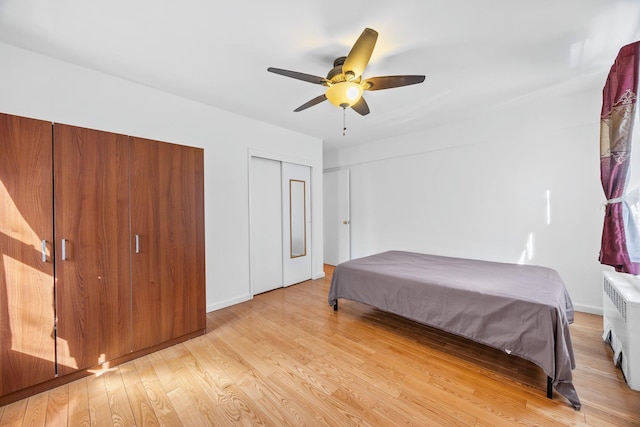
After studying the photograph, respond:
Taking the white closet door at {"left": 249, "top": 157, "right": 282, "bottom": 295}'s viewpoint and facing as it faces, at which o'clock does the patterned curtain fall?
The patterned curtain is roughly at 12 o'clock from the white closet door.

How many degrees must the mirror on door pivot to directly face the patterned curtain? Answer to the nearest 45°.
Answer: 0° — it already faces it

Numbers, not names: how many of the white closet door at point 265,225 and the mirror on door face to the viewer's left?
0

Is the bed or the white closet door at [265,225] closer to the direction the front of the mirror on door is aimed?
the bed

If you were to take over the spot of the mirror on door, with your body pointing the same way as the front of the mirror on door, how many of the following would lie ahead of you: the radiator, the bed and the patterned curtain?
3

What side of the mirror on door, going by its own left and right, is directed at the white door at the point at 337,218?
left

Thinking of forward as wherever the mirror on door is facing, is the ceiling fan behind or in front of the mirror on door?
in front

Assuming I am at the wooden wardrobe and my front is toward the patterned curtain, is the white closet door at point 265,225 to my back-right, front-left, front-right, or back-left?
front-left

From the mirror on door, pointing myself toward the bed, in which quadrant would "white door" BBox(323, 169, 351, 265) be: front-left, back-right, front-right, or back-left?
back-left

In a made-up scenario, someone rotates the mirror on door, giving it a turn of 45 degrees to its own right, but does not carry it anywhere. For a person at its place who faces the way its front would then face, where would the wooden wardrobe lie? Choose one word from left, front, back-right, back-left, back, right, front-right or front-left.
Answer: front-right

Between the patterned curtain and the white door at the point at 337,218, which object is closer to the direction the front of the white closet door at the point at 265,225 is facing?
the patterned curtain

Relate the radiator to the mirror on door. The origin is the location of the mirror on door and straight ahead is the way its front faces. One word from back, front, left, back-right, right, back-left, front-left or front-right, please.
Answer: front

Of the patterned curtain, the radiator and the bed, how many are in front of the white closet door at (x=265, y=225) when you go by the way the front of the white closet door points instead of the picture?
3

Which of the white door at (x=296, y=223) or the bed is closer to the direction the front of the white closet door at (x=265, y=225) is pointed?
the bed

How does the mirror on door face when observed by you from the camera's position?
facing the viewer and to the right of the viewer

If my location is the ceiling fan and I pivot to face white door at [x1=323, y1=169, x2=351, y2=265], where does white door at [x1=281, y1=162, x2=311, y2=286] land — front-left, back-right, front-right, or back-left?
front-left

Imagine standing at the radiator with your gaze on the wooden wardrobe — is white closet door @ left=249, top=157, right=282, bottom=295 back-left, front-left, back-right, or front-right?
front-right

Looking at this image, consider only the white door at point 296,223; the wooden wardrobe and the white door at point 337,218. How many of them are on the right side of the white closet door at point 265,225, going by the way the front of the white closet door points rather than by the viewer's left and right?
1
